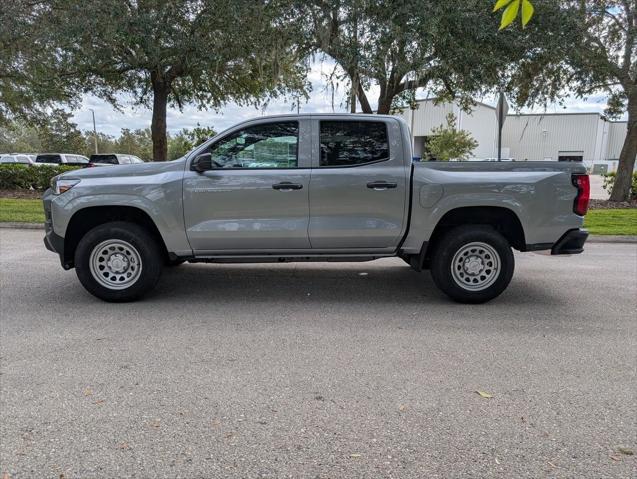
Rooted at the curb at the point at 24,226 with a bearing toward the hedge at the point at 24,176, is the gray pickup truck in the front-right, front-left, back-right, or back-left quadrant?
back-right

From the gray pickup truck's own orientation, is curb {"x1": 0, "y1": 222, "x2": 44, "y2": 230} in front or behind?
in front

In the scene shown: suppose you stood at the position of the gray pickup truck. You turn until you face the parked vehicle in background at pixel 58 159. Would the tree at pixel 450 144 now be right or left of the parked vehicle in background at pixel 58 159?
right

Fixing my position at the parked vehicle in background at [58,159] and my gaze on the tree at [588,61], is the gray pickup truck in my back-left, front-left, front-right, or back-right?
front-right

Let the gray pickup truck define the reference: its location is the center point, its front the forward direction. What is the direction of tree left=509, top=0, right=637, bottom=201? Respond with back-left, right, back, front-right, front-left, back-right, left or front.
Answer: back-right

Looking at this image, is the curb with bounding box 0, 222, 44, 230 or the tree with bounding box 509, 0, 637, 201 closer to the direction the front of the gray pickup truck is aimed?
the curb

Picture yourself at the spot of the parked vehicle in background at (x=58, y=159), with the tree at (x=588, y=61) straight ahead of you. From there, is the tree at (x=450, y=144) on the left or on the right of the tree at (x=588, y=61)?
left

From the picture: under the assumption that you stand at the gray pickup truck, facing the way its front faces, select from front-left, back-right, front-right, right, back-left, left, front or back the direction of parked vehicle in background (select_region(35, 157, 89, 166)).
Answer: front-right

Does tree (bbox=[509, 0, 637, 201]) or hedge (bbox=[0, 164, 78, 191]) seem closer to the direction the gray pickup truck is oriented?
the hedge

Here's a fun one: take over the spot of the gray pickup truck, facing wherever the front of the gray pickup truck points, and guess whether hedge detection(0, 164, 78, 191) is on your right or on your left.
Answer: on your right

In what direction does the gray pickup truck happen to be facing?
to the viewer's left

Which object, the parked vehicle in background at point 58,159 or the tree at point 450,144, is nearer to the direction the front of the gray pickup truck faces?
the parked vehicle in background

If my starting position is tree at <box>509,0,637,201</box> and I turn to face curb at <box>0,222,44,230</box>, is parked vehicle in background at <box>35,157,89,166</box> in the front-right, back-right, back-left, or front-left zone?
front-right

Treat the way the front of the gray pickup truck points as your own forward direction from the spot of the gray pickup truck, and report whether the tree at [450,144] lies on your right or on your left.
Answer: on your right
